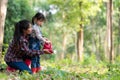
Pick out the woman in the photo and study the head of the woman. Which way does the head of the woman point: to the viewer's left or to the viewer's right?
to the viewer's right

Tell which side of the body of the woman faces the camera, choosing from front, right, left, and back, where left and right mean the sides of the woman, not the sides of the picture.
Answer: right

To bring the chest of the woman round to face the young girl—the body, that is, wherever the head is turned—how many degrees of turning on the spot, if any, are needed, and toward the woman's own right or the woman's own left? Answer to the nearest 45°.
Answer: approximately 45° to the woman's own left
